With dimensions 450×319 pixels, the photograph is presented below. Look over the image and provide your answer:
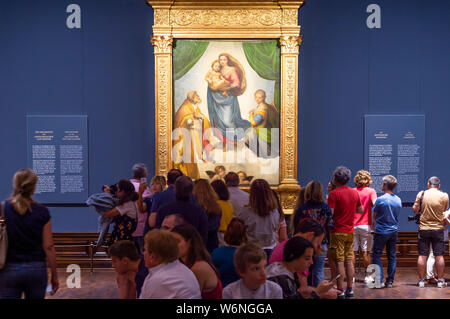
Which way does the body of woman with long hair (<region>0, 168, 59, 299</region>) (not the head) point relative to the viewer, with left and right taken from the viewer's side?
facing away from the viewer

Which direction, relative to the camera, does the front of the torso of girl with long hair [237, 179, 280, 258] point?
away from the camera

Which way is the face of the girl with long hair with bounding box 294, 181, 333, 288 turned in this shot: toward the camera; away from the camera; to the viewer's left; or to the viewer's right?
away from the camera

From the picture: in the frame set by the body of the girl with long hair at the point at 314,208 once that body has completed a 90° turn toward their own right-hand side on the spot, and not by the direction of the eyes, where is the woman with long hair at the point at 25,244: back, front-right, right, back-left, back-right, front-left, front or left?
back-right

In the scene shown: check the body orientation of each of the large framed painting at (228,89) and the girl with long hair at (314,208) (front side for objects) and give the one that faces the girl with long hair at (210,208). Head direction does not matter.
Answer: the large framed painting

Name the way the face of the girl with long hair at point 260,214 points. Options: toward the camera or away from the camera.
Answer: away from the camera

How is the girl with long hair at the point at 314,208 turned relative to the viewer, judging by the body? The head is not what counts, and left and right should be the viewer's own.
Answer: facing away from the viewer

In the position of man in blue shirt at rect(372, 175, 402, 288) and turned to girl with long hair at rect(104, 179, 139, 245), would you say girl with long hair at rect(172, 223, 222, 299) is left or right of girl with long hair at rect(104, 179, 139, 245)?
left
